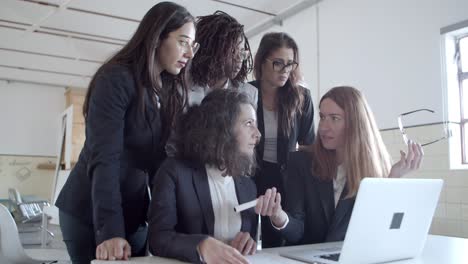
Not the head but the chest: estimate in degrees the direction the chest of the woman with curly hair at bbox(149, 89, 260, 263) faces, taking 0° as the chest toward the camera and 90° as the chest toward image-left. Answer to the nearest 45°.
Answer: approximately 315°

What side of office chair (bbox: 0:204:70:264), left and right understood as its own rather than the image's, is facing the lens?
right

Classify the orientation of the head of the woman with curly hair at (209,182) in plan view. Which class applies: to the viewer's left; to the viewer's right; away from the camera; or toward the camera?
to the viewer's right

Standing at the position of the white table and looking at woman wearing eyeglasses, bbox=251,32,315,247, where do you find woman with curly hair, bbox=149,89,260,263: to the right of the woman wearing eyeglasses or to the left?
left

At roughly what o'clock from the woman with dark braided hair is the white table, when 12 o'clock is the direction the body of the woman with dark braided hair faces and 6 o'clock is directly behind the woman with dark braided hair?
The white table is roughly at 12 o'clock from the woman with dark braided hair.
